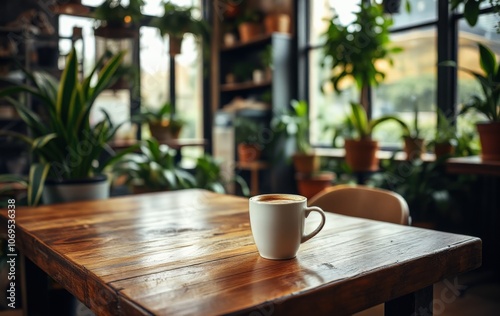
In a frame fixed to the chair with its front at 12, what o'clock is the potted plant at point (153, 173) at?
The potted plant is roughly at 3 o'clock from the chair.

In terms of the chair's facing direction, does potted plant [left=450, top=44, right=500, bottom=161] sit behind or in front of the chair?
behind

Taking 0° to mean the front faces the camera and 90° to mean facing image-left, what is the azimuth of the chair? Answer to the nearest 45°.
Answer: approximately 45°

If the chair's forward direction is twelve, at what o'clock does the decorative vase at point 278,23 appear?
The decorative vase is roughly at 4 o'clock from the chair.

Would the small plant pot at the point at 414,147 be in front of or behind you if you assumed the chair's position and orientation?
behind

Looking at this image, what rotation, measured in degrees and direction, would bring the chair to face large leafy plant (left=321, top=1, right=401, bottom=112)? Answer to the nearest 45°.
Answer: approximately 135° to its right

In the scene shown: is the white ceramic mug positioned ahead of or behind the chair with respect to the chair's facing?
ahead

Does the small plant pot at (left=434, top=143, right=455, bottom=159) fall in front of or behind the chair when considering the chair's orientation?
behind

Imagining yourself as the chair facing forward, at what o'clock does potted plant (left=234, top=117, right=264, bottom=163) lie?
The potted plant is roughly at 4 o'clock from the chair.

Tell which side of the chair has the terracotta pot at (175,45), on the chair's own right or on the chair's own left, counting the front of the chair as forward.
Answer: on the chair's own right

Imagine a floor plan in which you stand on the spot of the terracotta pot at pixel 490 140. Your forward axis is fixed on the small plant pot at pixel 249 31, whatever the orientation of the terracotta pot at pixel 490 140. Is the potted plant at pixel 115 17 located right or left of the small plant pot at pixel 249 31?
left

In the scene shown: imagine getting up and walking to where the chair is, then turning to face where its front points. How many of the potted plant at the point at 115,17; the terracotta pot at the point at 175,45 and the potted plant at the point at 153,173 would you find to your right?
3

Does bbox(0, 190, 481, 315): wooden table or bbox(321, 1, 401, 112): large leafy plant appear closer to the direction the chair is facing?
the wooden table
